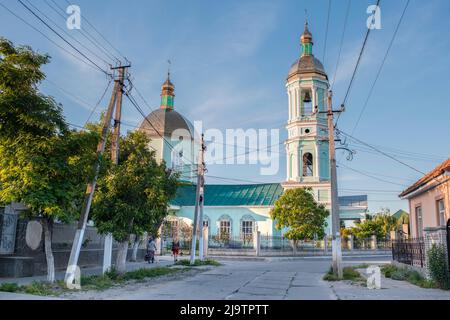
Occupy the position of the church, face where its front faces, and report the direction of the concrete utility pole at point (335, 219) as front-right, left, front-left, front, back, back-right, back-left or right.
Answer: right

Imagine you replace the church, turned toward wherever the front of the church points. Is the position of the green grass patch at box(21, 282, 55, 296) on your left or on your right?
on your right

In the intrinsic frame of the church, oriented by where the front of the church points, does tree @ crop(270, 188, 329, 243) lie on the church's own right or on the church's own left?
on the church's own right

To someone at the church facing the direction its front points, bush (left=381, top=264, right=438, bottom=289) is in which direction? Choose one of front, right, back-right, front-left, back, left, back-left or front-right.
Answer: right

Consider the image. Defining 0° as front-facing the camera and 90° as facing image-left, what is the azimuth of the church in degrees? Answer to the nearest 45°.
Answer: approximately 270°

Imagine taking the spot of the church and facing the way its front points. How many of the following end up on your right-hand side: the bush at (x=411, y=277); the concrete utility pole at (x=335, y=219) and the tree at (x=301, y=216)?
3

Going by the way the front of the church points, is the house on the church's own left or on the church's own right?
on the church's own right

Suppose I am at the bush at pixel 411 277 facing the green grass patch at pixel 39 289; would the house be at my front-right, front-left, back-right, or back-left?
back-right

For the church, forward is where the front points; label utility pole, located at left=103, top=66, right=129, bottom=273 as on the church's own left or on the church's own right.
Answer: on the church's own right

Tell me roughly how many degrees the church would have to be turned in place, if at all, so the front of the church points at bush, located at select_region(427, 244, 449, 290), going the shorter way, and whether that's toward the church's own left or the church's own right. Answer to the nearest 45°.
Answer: approximately 90° to the church's own right
